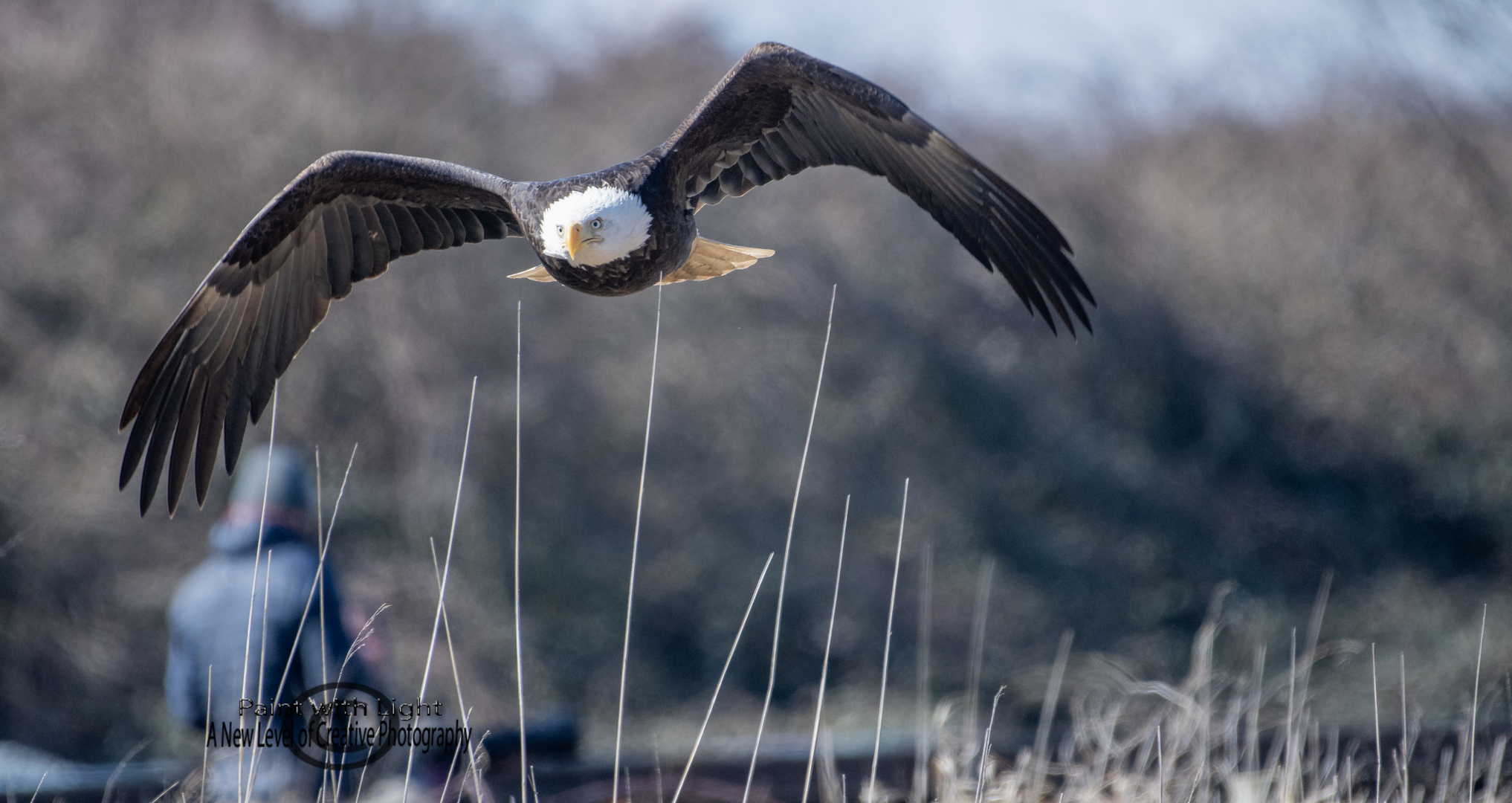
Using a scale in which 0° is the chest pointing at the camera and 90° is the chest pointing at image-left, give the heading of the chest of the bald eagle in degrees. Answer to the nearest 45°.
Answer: approximately 0°
